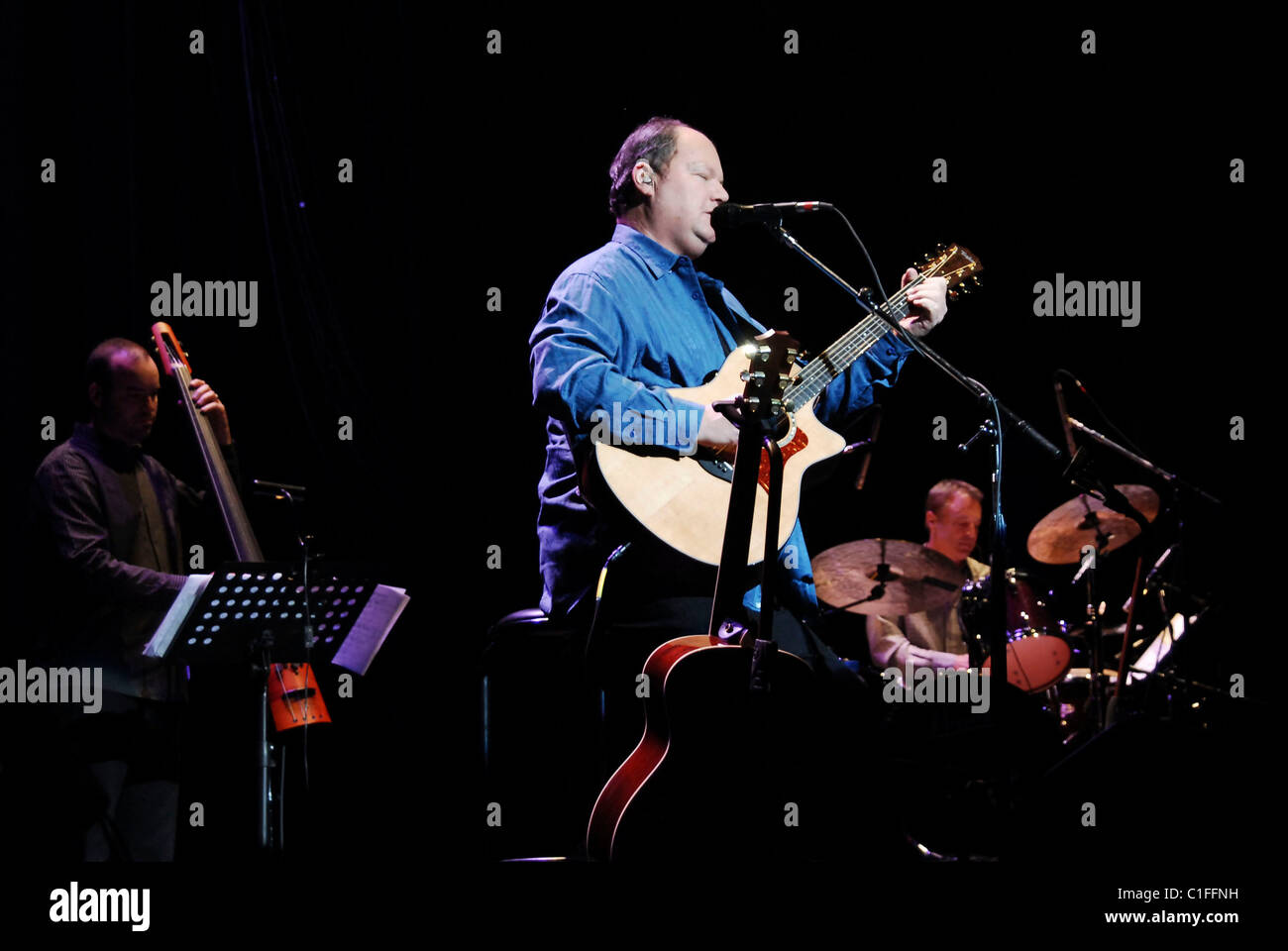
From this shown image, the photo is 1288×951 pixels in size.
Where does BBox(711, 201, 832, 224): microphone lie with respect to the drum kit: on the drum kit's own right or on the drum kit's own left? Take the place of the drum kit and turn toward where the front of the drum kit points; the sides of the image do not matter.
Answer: on the drum kit's own right

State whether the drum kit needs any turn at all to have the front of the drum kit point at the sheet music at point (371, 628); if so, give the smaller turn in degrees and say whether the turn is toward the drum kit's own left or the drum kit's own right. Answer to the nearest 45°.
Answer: approximately 90° to the drum kit's own right

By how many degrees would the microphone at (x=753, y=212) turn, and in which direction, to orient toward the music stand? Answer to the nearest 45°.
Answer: approximately 45° to its right

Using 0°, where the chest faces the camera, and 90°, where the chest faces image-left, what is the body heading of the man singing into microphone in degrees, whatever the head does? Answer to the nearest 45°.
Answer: approximately 315°

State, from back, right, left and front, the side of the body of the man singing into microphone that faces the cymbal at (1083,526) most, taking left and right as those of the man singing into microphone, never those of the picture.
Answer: left

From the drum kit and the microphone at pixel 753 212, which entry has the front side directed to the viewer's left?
the microphone

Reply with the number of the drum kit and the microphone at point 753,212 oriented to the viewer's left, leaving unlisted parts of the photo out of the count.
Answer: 1

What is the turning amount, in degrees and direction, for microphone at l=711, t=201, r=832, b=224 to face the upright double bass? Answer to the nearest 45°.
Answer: approximately 45° to its right

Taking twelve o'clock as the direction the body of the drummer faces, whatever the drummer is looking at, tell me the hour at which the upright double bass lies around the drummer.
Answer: The upright double bass is roughly at 3 o'clock from the drummer.

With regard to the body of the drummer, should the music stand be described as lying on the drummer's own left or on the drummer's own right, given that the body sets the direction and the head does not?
on the drummer's own right

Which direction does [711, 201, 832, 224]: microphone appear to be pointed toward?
to the viewer's left

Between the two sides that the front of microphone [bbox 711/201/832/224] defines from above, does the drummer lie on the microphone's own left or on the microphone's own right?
on the microphone's own right
